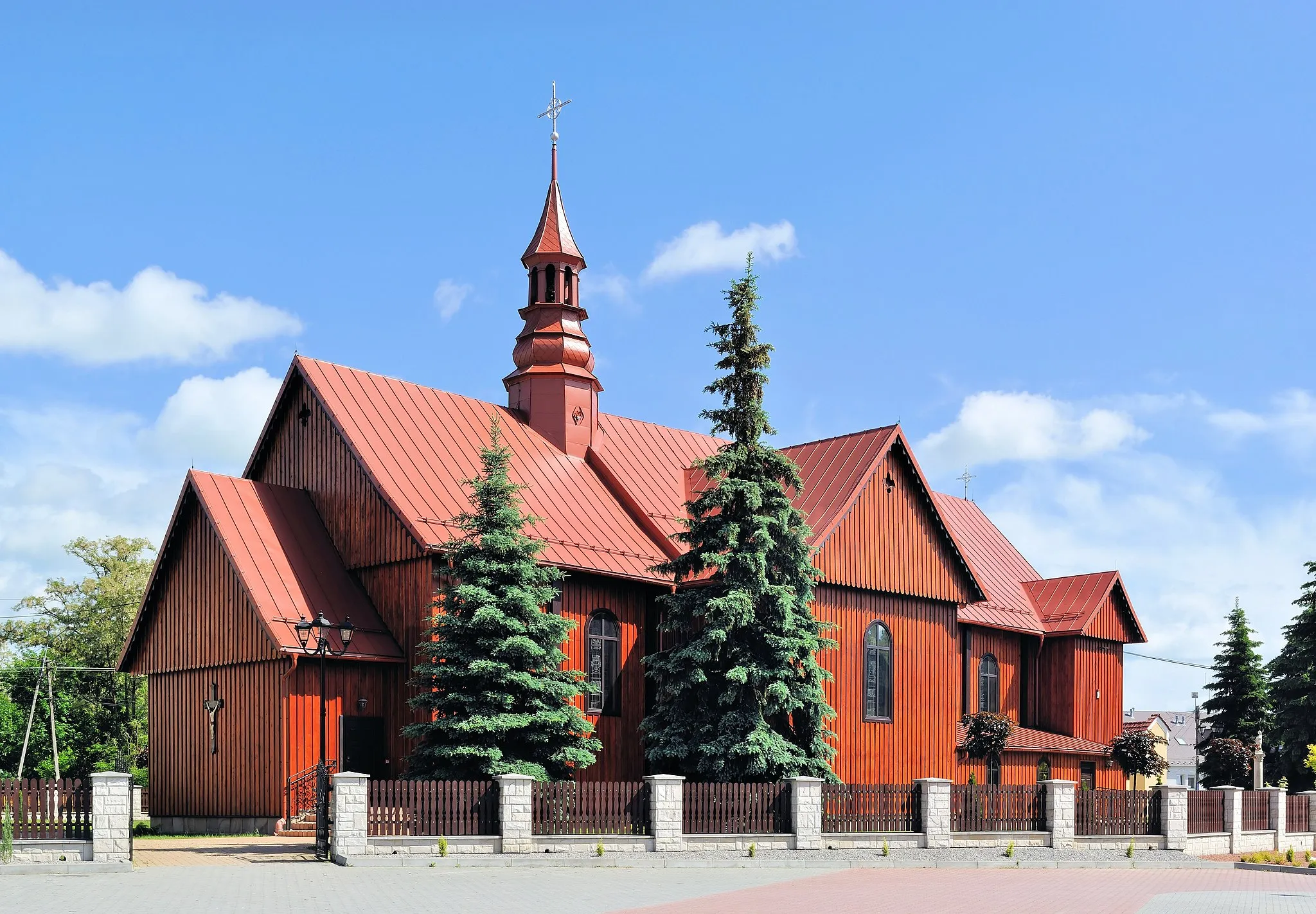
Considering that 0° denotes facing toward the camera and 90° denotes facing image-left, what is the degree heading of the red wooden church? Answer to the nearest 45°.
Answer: approximately 45°

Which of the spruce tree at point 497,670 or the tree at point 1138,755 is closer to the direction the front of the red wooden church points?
the spruce tree

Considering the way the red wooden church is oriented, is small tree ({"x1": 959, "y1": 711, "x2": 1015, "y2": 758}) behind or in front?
behind

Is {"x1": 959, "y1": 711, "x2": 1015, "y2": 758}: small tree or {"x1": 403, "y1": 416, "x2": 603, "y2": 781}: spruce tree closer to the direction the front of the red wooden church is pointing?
the spruce tree

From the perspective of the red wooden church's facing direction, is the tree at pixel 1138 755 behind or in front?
behind

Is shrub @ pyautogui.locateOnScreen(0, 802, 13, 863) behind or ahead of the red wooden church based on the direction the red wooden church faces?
ahead

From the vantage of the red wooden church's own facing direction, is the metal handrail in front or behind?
in front
